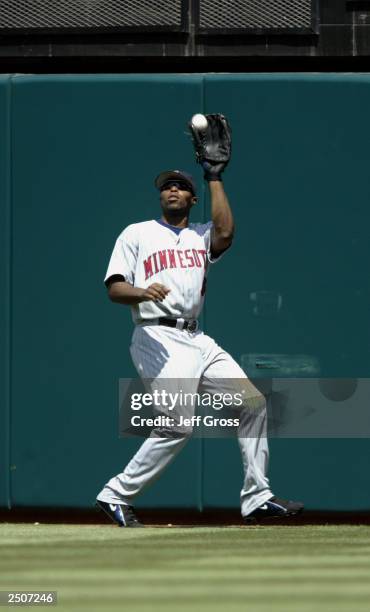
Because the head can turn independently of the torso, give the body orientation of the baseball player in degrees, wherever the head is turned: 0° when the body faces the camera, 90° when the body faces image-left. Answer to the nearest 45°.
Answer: approximately 315°
